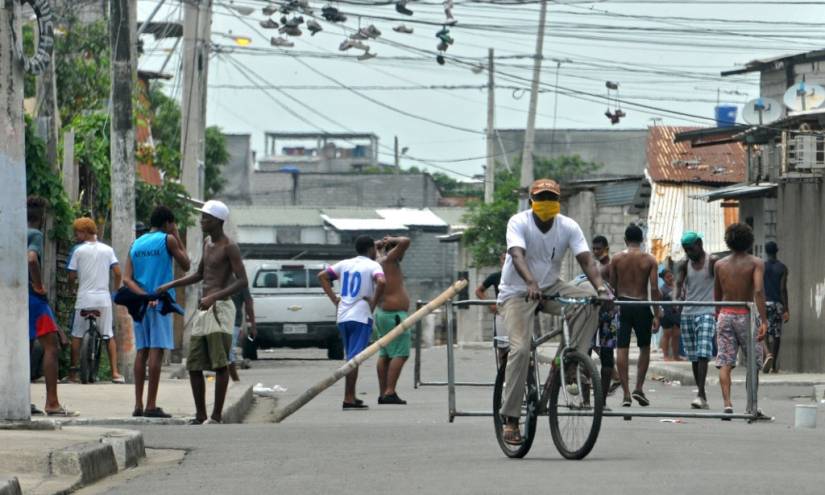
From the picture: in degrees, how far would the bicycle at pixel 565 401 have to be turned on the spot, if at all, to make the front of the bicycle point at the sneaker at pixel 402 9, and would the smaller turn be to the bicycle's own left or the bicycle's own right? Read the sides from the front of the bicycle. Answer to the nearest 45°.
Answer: approximately 135° to the bicycle's own left

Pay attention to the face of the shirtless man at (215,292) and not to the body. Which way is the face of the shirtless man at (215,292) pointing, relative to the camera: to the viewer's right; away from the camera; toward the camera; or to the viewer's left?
to the viewer's left

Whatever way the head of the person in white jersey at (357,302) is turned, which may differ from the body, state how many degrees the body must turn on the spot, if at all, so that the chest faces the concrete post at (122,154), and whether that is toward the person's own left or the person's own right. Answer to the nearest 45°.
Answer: approximately 90° to the person's own left

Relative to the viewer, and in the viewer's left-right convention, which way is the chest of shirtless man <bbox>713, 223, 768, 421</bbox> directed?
facing away from the viewer

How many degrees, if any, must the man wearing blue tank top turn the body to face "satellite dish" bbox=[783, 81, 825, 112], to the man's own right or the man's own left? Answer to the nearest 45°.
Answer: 0° — they already face it

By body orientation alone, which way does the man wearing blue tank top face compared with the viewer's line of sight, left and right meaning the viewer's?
facing away from the viewer and to the right of the viewer

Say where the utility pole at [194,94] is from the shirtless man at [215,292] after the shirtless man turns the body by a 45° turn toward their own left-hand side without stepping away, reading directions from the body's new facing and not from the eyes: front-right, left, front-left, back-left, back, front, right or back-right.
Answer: back

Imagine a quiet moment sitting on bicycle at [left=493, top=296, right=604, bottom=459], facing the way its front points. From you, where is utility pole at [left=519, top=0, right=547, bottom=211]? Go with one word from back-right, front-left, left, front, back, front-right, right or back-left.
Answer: back-left
